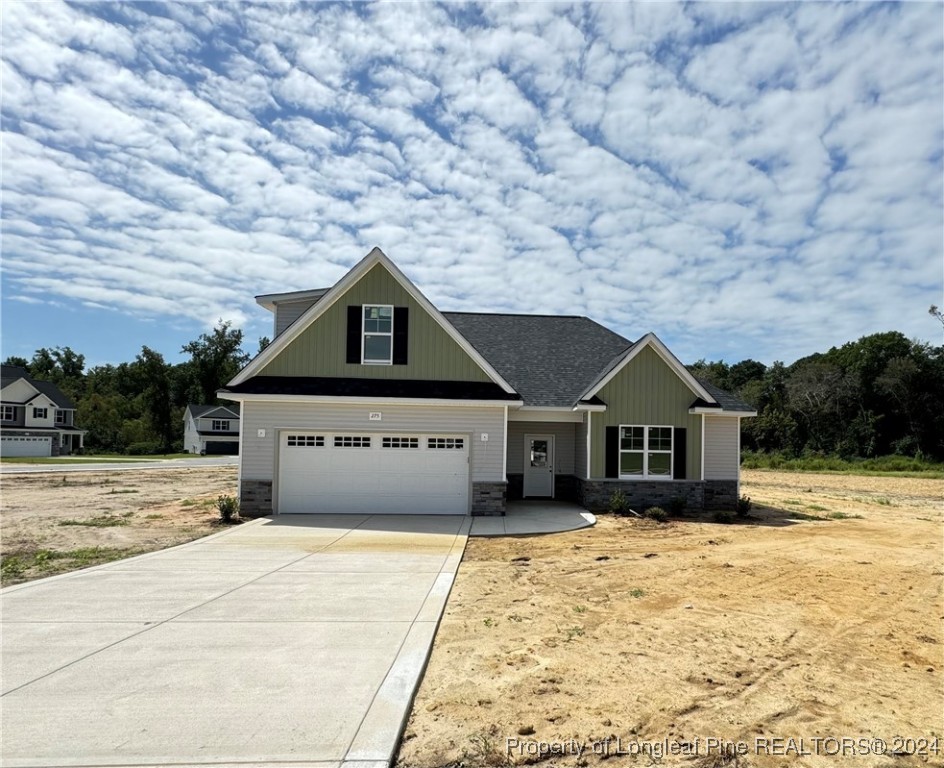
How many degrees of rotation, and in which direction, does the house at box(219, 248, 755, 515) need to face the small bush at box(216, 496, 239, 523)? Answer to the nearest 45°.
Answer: approximately 90° to its right

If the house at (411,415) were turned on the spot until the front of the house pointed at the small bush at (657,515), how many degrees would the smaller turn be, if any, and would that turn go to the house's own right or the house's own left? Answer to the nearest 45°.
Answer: approximately 90° to the house's own left

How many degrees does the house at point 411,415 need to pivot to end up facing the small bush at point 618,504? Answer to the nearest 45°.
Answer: approximately 90° to its left

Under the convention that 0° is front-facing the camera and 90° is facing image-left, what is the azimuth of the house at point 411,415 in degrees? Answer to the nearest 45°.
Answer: approximately 0°
